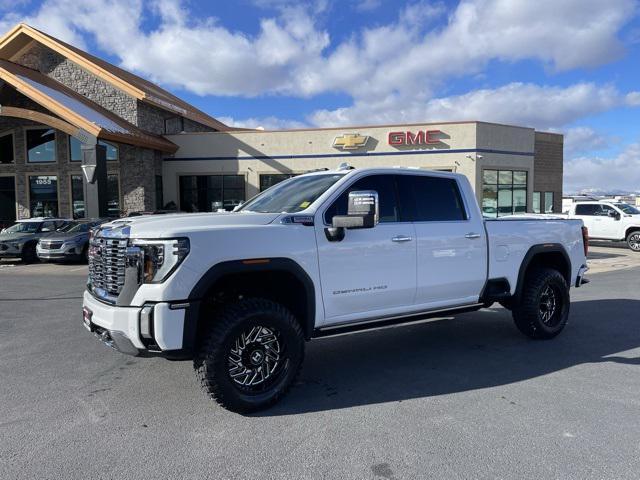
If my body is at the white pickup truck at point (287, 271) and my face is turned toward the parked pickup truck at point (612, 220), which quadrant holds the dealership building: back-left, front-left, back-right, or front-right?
front-left

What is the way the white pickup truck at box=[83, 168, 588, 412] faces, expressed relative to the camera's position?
facing the viewer and to the left of the viewer

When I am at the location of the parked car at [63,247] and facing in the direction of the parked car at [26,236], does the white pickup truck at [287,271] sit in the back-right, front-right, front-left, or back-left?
back-left

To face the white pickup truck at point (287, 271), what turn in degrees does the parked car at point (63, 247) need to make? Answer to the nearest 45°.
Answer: approximately 45° to its left

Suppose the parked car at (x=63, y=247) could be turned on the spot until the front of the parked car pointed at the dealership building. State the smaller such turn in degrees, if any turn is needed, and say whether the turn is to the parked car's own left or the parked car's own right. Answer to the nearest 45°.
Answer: approximately 180°

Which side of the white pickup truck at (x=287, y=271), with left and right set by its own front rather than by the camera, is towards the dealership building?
right

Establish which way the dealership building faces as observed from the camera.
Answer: facing the viewer

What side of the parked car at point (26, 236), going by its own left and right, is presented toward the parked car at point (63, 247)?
left

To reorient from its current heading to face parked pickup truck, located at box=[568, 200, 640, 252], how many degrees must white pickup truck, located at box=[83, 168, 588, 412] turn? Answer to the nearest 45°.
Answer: approximately 180°

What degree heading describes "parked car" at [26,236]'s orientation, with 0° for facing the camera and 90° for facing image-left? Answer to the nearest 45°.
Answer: approximately 45°
